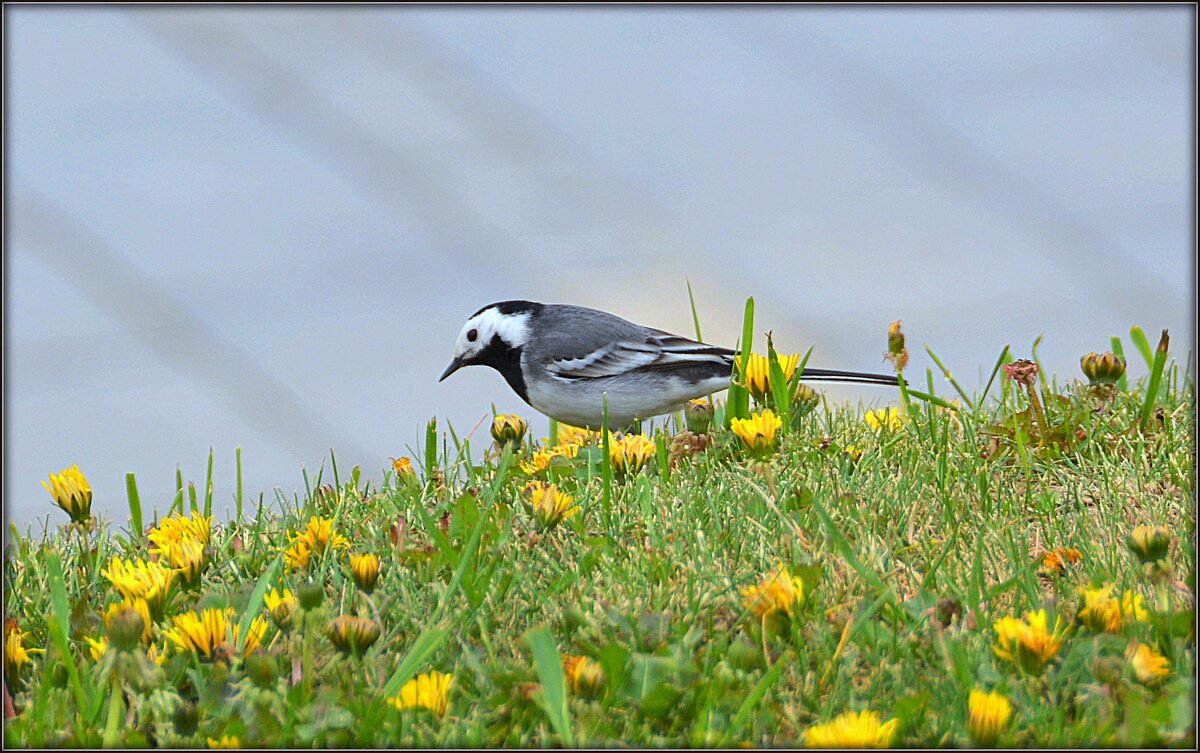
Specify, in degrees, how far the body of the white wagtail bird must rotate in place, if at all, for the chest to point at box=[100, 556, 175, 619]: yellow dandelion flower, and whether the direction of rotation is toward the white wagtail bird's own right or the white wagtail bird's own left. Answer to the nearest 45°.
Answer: approximately 90° to the white wagtail bird's own left

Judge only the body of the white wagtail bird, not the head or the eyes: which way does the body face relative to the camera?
to the viewer's left

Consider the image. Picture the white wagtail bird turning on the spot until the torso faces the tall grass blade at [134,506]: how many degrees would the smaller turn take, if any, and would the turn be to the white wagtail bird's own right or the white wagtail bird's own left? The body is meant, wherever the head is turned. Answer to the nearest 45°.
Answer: approximately 45° to the white wagtail bird's own left

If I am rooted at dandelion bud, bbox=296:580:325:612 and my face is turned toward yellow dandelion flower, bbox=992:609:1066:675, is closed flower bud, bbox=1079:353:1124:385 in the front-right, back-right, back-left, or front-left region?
front-left

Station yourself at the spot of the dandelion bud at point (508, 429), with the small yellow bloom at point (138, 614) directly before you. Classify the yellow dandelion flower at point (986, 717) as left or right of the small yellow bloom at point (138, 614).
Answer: left

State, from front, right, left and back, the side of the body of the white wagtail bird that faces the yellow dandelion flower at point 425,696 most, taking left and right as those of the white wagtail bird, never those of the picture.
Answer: left

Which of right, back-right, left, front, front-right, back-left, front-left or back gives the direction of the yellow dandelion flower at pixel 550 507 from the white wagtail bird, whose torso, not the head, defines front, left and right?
left

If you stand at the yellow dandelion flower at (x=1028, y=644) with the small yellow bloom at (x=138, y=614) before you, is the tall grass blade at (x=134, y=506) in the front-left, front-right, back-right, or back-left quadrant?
front-right

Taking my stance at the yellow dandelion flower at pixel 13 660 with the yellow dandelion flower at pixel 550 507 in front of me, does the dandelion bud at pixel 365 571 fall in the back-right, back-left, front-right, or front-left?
front-right

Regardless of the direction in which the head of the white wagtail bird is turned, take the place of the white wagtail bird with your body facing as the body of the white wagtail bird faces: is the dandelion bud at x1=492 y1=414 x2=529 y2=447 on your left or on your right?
on your left

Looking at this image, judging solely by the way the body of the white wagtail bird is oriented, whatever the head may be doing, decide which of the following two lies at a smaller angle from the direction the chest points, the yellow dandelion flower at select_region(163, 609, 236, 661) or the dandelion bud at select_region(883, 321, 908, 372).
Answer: the yellow dandelion flower

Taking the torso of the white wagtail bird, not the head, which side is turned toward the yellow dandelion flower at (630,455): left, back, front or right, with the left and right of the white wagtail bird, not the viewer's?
left
